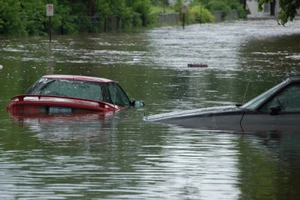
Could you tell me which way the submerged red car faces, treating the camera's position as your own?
facing away from the viewer and to the right of the viewer

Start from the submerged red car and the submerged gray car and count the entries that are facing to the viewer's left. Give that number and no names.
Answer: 1

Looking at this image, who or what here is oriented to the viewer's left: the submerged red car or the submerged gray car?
the submerged gray car

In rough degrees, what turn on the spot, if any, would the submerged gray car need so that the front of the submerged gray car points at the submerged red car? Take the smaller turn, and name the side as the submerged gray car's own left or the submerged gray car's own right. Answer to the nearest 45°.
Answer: approximately 45° to the submerged gray car's own right

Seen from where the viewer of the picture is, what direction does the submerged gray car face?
facing to the left of the viewer

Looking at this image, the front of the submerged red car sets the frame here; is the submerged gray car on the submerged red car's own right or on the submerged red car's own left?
on the submerged red car's own right
